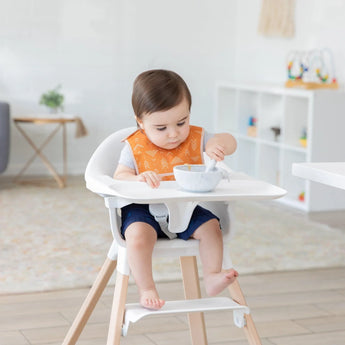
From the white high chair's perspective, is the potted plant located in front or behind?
behind

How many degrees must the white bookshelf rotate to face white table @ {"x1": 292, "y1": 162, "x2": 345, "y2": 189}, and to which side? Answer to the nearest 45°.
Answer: approximately 45° to its left

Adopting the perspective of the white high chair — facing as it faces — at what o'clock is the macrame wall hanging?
The macrame wall hanging is roughly at 8 o'clock from the white high chair.

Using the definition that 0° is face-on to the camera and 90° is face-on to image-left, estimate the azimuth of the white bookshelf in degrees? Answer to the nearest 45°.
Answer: approximately 45°

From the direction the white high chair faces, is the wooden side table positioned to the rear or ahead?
to the rear

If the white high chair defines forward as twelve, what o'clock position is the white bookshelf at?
The white bookshelf is roughly at 8 o'clock from the white high chair.

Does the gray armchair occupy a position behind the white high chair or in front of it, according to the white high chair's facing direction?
behind

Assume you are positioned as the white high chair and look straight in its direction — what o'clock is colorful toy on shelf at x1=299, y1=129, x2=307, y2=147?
The colorful toy on shelf is roughly at 8 o'clock from the white high chair.

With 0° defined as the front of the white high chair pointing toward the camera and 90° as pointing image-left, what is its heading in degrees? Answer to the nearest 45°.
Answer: approximately 315°

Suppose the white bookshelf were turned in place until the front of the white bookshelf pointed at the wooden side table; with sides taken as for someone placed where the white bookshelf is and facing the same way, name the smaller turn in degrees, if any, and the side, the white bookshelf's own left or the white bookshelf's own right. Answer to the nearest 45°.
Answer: approximately 45° to the white bookshelf's own right
